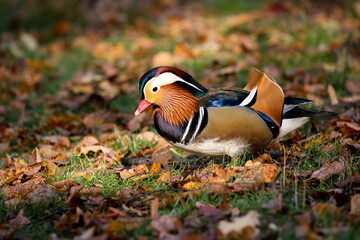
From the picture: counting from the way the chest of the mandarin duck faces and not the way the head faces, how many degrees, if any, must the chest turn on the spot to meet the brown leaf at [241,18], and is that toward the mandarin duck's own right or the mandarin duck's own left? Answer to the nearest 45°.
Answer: approximately 90° to the mandarin duck's own right

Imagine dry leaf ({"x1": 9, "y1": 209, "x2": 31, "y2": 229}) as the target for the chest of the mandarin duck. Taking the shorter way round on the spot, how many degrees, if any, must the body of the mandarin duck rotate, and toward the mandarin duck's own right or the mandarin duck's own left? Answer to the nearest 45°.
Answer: approximately 45° to the mandarin duck's own left

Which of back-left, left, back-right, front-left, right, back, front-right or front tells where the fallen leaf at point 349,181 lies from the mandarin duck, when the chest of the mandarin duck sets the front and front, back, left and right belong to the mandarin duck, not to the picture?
back-left

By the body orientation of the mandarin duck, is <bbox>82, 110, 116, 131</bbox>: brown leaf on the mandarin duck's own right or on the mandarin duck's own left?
on the mandarin duck's own right

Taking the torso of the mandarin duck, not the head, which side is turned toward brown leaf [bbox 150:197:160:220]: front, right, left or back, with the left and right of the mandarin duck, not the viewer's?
left

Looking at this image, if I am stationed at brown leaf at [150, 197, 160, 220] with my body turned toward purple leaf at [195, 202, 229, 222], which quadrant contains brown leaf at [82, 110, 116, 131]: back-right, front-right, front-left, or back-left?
back-left

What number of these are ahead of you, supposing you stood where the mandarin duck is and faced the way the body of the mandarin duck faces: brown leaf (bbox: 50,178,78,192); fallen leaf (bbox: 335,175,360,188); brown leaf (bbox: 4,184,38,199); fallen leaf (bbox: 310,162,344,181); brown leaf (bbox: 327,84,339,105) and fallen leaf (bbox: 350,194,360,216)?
2

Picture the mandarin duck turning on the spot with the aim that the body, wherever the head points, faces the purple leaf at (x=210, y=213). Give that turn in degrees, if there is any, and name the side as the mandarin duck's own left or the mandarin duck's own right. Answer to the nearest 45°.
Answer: approximately 90° to the mandarin duck's own left

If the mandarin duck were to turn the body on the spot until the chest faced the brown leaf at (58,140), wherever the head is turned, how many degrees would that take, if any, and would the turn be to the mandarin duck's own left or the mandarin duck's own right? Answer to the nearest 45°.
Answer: approximately 45° to the mandarin duck's own right

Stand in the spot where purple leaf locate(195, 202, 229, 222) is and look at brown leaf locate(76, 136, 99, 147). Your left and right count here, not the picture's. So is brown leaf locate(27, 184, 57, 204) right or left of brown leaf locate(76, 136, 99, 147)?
left

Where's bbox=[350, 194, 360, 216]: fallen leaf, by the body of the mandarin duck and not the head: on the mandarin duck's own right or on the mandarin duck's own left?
on the mandarin duck's own left

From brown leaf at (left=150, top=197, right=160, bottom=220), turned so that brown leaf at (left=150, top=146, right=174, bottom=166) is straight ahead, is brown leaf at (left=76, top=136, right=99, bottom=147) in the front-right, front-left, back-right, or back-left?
front-left

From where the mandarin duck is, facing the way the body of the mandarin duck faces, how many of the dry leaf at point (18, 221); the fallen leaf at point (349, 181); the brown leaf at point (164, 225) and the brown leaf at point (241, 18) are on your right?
1

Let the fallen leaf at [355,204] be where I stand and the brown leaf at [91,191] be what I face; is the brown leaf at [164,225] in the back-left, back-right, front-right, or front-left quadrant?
front-left

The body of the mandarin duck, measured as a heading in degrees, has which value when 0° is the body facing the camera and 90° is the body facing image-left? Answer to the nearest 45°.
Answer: approximately 90°

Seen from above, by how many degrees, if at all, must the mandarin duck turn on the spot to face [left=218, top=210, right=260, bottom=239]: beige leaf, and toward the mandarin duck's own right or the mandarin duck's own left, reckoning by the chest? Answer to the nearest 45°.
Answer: approximately 90° to the mandarin duck's own left
